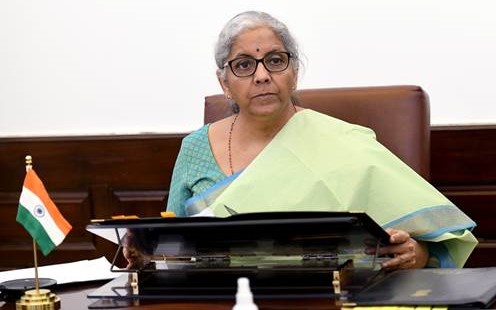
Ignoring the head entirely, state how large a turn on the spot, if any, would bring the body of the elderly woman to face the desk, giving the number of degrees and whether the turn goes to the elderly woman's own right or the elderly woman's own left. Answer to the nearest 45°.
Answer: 0° — they already face it

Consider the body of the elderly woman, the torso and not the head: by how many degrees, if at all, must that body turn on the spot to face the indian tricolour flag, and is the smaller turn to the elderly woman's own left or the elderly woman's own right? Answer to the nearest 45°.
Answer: approximately 45° to the elderly woman's own right

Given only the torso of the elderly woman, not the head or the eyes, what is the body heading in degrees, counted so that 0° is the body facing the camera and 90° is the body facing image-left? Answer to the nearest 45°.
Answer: approximately 0°

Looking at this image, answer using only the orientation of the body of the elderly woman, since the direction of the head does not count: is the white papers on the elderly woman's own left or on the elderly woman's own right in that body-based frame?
on the elderly woman's own right
